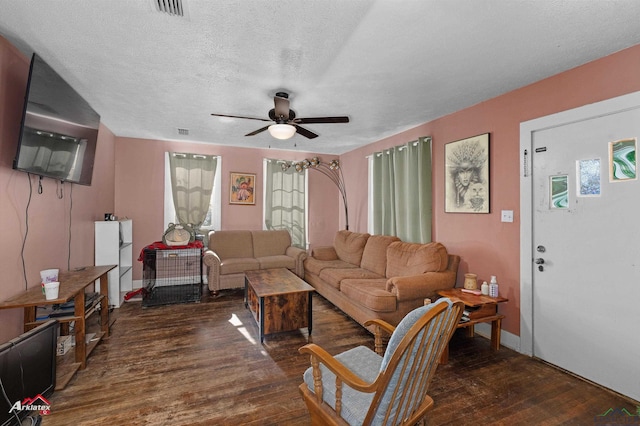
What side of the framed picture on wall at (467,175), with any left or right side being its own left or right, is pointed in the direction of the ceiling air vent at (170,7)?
front

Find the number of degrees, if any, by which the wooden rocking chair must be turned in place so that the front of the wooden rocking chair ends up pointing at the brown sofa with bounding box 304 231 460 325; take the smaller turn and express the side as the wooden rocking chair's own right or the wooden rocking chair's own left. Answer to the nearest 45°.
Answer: approximately 45° to the wooden rocking chair's own right

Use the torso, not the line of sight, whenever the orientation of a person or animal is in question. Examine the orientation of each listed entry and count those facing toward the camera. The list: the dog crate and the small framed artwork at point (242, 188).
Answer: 2

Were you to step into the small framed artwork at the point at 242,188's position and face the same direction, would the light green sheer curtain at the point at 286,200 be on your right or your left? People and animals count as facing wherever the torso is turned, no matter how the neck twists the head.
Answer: on your left

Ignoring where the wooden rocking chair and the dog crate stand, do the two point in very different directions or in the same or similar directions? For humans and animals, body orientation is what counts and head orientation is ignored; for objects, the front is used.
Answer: very different directions

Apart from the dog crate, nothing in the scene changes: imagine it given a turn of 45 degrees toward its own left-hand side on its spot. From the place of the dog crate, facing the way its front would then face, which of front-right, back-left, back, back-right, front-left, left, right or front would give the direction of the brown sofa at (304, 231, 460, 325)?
front

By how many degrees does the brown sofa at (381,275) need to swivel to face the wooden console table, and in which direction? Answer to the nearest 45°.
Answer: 0° — it already faces it

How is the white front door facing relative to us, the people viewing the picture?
facing the viewer and to the left of the viewer

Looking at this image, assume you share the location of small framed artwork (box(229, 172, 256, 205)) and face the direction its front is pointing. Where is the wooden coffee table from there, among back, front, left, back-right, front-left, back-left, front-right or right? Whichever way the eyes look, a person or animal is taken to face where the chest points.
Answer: front

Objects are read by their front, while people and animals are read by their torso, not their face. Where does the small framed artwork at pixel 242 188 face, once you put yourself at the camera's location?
facing the viewer

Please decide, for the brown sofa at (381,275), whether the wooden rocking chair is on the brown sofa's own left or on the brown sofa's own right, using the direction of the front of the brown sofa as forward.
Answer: on the brown sofa's own left

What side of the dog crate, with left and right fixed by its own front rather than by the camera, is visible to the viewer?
front

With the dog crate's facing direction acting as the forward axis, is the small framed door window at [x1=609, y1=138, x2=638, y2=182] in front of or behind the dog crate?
in front

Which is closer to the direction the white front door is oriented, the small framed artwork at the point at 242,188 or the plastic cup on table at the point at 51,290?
the plastic cup on table

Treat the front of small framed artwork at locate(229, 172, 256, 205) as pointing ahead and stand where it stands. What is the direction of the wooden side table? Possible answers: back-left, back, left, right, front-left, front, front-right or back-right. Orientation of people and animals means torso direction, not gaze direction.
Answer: front-left

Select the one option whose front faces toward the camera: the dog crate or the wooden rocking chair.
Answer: the dog crate

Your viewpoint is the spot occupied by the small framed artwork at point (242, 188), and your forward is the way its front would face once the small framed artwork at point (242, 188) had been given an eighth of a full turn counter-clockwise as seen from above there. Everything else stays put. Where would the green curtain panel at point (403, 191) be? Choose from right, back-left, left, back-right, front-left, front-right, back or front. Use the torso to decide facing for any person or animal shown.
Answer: front

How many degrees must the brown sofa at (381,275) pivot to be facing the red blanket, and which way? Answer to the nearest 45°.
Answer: approximately 45° to its right

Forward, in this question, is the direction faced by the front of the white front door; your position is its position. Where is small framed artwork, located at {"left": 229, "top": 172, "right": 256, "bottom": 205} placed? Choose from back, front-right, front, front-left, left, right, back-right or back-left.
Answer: front-right
